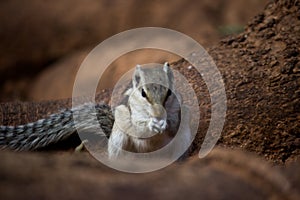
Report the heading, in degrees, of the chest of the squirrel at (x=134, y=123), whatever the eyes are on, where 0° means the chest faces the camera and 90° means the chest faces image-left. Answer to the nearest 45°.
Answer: approximately 0°
